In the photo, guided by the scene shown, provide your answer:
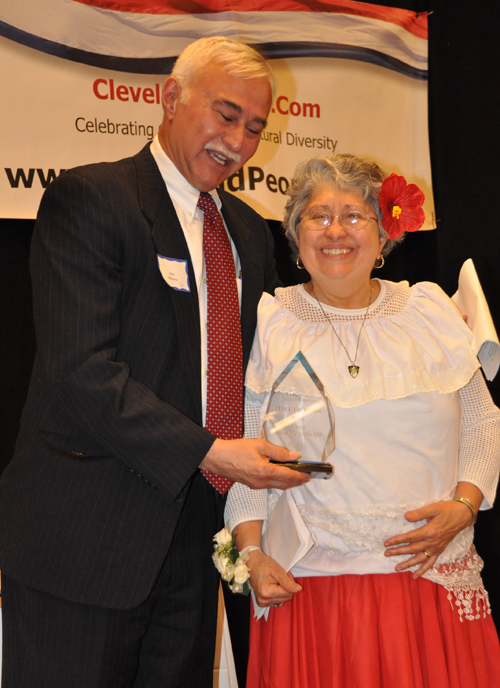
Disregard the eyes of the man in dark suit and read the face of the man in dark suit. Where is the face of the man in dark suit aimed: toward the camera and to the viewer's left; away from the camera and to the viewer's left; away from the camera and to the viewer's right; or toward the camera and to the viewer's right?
toward the camera and to the viewer's right

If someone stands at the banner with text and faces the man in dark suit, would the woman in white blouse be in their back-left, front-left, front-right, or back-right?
front-left

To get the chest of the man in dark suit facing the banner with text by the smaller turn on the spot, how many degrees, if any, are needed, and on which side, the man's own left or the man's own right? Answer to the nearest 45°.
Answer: approximately 135° to the man's own left

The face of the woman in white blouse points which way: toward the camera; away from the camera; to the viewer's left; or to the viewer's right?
toward the camera

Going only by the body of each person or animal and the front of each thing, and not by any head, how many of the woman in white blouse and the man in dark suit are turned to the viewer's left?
0

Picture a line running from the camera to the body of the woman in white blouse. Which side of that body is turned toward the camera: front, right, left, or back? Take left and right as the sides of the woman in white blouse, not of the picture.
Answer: front

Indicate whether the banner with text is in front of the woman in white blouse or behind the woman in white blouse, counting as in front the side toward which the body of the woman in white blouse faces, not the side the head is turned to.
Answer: behind
